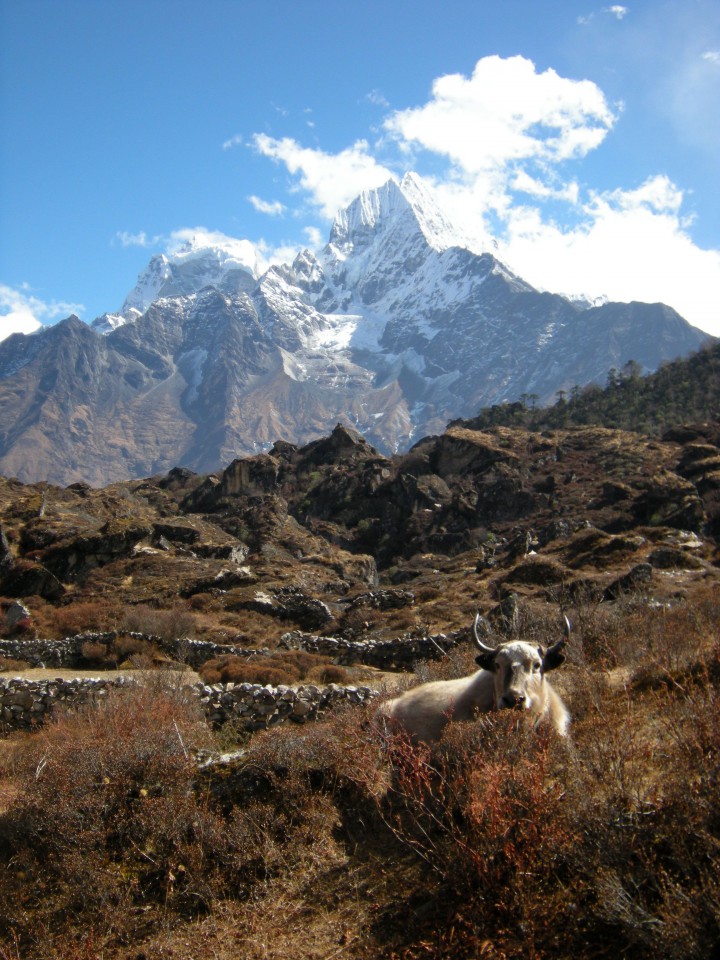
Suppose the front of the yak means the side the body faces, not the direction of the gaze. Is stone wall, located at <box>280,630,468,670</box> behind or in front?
behind

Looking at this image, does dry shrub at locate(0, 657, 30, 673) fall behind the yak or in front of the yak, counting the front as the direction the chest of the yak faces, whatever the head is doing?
behind

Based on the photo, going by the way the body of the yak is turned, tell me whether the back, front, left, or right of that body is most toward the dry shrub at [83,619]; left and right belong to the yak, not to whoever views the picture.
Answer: back

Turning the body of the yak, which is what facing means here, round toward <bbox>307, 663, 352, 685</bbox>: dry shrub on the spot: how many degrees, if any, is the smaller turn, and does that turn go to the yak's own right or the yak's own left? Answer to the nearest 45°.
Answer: approximately 135° to the yak's own left

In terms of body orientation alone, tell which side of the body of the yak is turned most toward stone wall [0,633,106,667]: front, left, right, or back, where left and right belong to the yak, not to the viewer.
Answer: back

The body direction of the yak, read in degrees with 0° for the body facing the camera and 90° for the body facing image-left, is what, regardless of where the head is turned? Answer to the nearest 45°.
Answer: approximately 315°

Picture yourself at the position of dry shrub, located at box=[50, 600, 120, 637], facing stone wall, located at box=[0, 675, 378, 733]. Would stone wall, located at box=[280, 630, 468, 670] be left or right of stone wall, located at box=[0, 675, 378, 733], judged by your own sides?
left

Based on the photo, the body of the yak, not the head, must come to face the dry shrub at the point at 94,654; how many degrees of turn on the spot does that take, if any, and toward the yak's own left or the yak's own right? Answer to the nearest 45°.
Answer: approximately 180°

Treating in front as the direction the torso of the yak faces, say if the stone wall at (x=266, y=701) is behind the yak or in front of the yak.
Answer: behind
